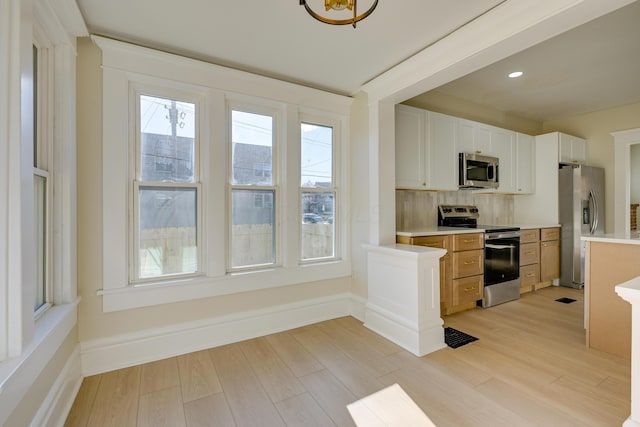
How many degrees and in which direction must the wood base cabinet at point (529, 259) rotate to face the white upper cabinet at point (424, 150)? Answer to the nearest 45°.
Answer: approximately 90° to its right

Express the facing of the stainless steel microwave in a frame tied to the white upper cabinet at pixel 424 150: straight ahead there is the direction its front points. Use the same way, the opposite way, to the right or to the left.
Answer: the same way

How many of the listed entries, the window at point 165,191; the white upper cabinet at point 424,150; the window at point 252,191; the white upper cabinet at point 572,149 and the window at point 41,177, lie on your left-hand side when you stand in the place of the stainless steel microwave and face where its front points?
1

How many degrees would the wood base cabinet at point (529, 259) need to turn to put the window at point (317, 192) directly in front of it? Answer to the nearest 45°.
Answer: approximately 90° to its right

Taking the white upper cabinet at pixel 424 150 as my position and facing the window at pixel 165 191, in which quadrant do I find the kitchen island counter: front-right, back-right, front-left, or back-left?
back-left

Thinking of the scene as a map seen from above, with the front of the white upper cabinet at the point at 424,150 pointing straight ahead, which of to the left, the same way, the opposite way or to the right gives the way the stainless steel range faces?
the same way

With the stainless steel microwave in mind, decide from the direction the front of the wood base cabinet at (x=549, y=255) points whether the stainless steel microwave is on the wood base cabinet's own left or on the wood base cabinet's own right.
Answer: on the wood base cabinet's own right

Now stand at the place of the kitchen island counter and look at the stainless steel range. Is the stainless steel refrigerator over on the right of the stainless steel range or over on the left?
right

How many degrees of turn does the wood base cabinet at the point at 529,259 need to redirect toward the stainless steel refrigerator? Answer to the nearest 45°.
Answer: approximately 90° to its left

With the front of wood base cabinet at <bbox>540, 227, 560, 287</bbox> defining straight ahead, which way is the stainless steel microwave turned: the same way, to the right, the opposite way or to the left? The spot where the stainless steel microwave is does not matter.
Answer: the same way

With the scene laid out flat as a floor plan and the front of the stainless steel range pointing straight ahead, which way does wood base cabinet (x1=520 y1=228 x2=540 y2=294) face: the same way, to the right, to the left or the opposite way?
the same way

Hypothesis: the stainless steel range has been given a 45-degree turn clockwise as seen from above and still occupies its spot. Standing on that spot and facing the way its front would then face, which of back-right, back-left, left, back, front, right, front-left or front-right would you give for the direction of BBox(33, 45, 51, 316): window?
front-right

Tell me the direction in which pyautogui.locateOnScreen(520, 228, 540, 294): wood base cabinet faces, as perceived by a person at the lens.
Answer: facing the viewer and to the right of the viewer

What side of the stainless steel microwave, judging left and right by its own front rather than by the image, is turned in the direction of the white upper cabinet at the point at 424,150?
right

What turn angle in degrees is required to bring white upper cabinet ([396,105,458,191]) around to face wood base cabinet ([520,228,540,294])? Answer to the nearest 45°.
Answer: approximately 90° to its left

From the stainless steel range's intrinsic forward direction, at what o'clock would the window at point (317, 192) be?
The window is roughly at 3 o'clock from the stainless steel range.

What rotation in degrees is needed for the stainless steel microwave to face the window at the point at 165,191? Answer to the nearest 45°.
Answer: approximately 90° to its right

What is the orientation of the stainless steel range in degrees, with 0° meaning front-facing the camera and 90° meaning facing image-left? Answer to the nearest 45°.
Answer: approximately 315°

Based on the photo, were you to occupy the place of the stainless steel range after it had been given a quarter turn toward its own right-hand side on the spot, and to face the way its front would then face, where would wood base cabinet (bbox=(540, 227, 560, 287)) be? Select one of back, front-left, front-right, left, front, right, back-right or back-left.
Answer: back
